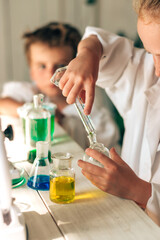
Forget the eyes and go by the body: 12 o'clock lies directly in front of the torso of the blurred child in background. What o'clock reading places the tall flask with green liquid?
The tall flask with green liquid is roughly at 12 o'clock from the blurred child in background.

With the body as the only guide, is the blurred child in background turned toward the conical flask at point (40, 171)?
yes

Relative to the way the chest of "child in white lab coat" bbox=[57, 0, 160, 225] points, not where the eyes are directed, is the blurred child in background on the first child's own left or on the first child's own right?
on the first child's own right

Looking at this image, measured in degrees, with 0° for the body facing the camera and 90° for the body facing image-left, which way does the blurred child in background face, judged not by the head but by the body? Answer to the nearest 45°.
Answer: approximately 0°

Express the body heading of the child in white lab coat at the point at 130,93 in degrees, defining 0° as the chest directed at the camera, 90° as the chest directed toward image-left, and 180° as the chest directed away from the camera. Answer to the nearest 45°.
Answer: approximately 45°

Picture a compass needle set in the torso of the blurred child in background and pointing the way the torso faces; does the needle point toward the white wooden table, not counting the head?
yes

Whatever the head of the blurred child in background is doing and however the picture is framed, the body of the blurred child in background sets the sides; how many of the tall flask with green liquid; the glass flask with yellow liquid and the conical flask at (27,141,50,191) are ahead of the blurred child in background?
3
